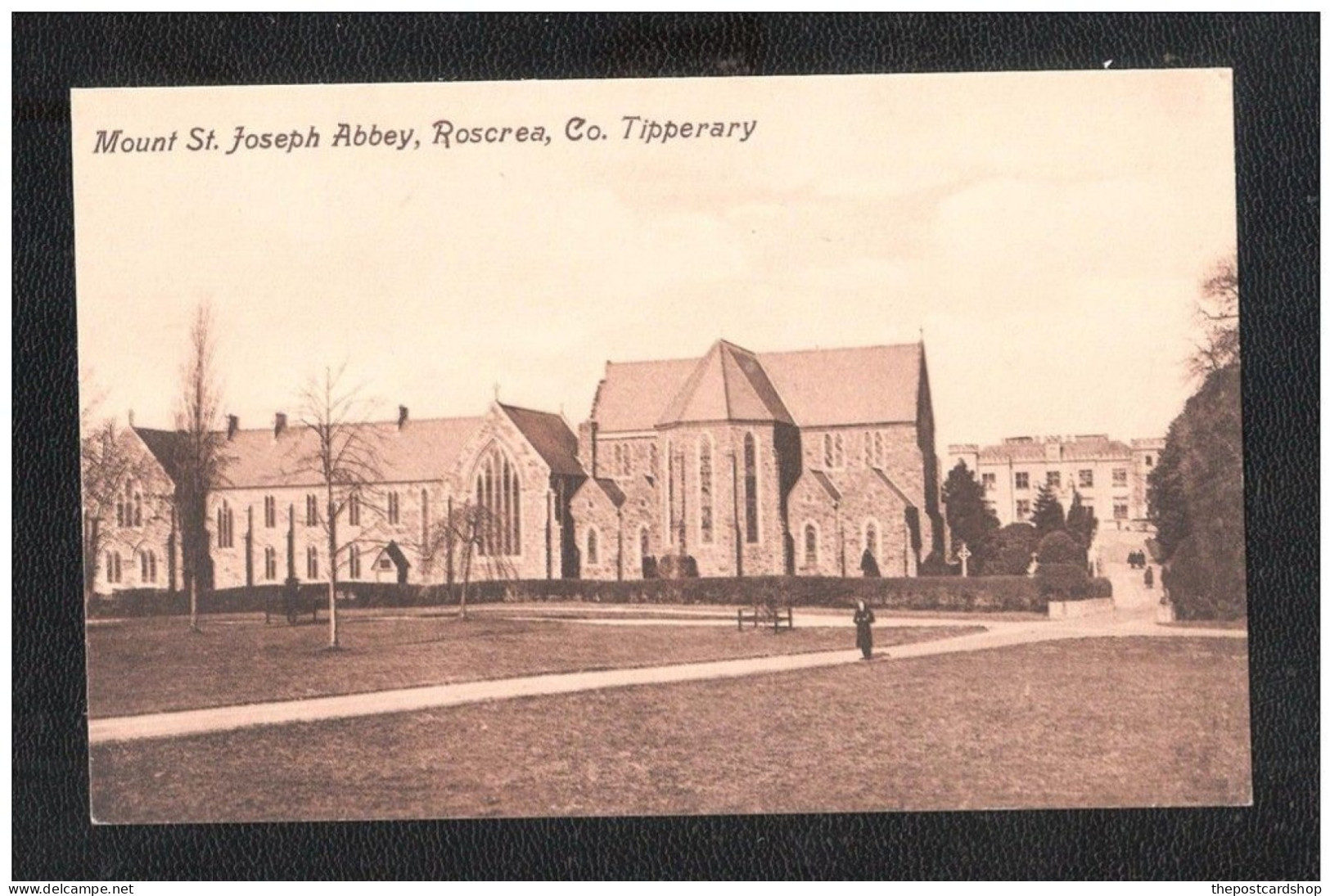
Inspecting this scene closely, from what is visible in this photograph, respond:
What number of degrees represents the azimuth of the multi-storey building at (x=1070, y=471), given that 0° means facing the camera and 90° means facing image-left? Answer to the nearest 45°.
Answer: approximately 0°

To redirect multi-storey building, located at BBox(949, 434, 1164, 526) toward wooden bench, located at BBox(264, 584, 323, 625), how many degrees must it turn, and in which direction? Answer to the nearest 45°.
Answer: approximately 90° to its right

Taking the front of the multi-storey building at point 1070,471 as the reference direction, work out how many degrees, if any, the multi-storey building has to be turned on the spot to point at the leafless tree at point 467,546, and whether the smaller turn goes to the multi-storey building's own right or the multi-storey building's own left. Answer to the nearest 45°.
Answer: approximately 90° to the multi-storey building's own right
